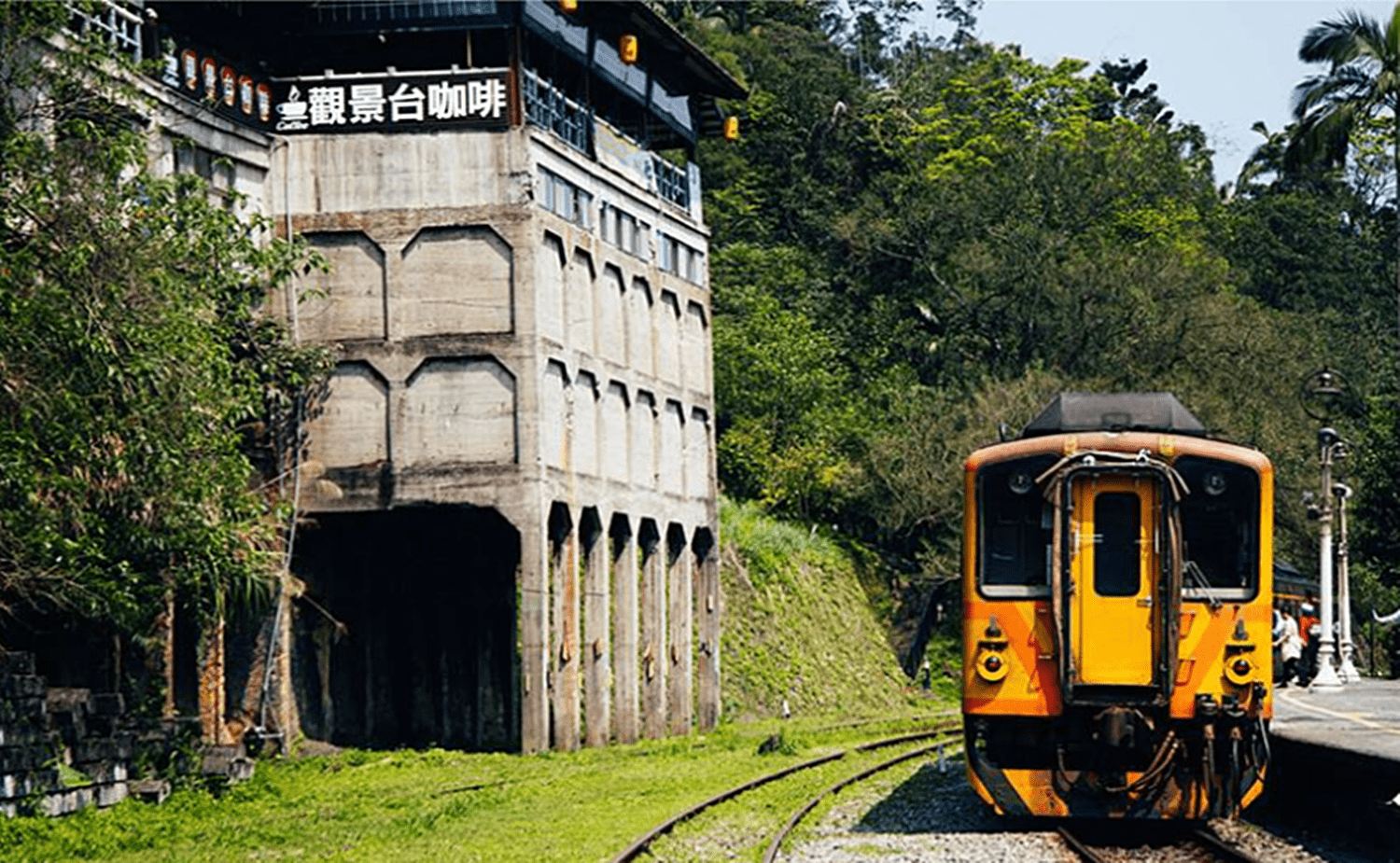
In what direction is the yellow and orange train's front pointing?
toward the camera

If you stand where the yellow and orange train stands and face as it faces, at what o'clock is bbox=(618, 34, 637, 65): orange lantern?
The orange lantern is roughly at 5 o'clock from the yellow and orange train.

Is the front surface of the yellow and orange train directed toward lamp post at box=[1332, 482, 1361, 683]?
no

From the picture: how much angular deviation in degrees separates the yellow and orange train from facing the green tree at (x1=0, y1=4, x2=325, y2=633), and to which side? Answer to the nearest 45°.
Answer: approximately 90° to its right

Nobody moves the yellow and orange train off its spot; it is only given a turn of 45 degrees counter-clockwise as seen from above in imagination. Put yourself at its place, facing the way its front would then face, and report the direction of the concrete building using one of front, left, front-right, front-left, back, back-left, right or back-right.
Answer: back

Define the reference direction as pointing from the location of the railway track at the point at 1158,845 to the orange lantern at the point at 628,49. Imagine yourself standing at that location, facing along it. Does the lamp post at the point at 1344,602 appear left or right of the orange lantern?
right

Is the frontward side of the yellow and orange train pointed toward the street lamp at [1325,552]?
no

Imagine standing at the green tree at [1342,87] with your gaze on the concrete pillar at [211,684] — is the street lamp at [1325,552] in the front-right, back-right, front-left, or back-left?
front-left

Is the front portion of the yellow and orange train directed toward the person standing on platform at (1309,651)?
no

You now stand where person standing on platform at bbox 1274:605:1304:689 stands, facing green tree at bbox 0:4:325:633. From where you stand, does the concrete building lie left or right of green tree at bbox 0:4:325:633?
right
